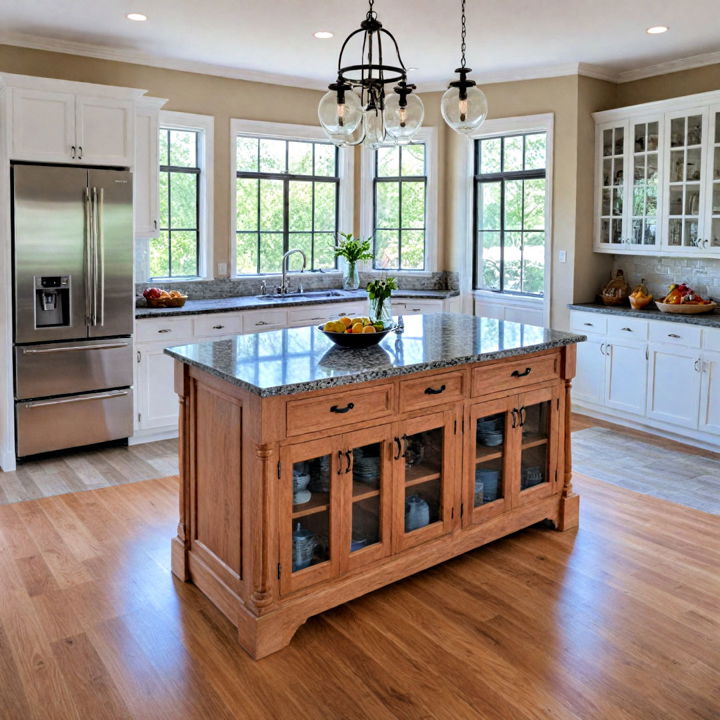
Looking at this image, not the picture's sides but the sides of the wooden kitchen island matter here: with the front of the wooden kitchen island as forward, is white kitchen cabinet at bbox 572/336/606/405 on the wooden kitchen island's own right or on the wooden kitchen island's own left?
on the wooden kitchen island's own left

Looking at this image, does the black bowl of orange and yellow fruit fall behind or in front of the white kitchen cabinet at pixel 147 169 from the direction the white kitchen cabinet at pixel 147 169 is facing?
in front

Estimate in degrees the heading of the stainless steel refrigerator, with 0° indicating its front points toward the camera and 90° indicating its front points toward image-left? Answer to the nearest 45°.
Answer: approximately 315°

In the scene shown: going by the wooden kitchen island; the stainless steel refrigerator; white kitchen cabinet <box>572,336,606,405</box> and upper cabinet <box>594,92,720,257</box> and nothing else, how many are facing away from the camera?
0

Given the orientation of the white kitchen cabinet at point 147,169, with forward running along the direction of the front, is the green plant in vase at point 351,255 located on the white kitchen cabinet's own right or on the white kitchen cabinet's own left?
on the white kitchen cabinet's own left

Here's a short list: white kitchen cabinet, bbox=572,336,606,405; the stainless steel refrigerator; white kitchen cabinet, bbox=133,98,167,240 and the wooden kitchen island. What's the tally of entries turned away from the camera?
0

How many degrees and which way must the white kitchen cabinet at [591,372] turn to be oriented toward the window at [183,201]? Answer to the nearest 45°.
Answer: approximately 45° to its right

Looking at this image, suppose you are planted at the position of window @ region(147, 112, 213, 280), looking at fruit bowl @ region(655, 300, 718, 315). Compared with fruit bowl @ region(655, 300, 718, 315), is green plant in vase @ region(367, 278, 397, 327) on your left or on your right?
right

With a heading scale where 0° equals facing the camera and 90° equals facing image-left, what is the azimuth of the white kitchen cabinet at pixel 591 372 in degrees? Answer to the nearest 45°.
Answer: approximately 45°

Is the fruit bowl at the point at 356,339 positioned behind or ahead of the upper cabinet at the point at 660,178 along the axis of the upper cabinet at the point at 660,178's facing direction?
ahead

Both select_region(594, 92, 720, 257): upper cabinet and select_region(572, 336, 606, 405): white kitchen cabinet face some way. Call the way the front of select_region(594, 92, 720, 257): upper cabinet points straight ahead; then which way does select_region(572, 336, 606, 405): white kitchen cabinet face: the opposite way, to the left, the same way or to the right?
the same way

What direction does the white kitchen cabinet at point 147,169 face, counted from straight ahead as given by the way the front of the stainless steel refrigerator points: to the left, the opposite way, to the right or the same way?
the same way
